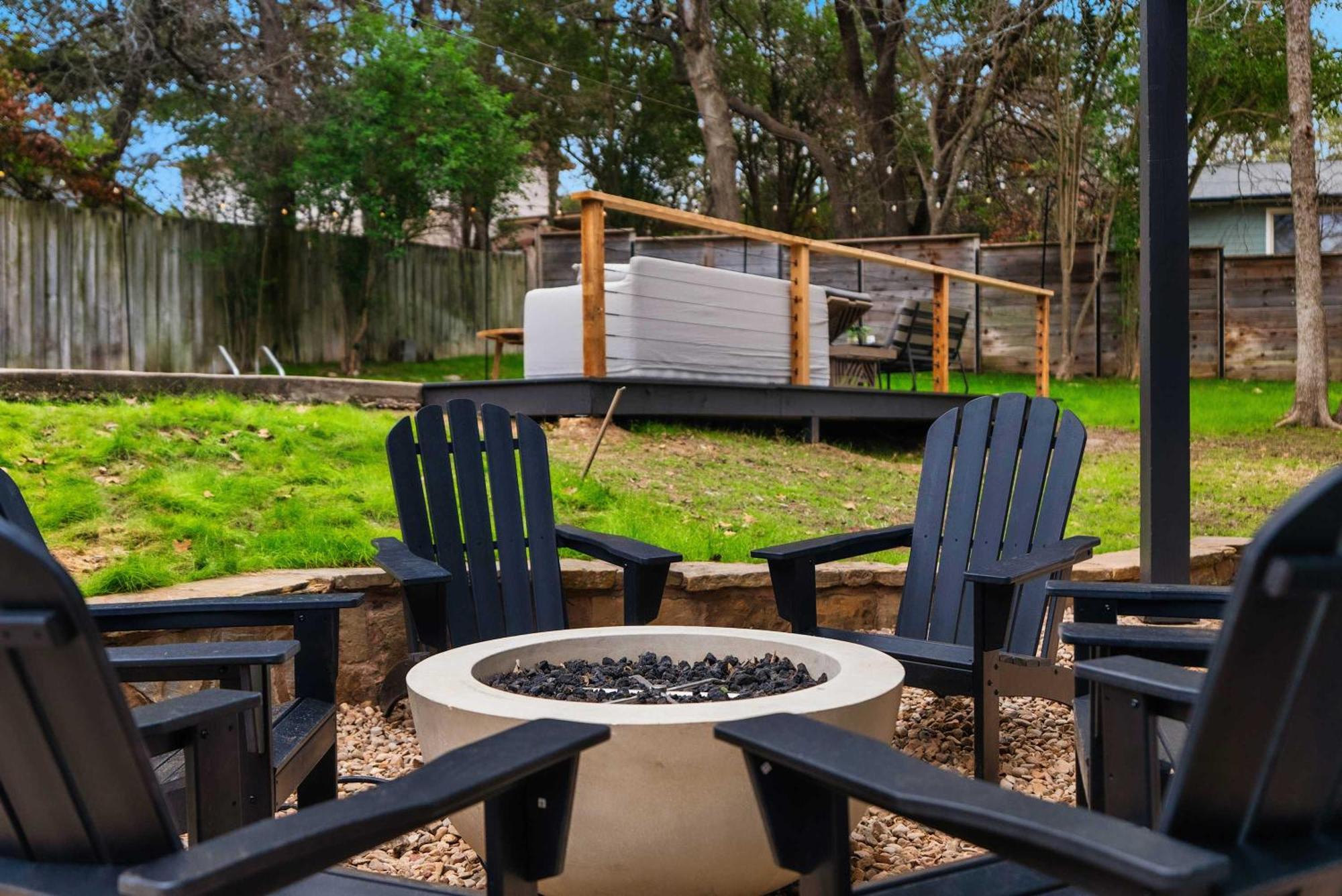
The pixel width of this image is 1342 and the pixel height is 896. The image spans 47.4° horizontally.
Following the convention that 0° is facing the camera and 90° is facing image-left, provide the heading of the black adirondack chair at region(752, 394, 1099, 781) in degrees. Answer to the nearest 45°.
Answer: approximately 45°

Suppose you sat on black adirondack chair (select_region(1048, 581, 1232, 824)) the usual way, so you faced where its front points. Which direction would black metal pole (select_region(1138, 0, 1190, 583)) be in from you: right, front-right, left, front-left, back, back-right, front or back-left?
right

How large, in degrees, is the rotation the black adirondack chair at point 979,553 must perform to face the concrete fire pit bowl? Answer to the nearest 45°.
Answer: approximately 45° to its left

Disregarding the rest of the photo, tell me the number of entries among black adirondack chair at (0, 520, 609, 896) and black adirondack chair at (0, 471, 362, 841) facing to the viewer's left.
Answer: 0

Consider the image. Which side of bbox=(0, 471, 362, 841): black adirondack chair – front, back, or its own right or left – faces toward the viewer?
right

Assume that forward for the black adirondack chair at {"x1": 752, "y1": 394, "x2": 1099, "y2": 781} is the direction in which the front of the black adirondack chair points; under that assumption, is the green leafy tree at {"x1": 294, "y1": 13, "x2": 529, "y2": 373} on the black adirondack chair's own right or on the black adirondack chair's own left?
on the black adirondack chair's own right

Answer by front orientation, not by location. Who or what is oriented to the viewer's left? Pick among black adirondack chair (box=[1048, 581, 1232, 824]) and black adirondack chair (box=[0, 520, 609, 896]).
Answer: black adirondack chair (box=[1048, 581, 1232, 824])

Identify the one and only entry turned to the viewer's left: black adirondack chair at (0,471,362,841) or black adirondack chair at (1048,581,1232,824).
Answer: black adirondack chair at (1048,581,1232,824)

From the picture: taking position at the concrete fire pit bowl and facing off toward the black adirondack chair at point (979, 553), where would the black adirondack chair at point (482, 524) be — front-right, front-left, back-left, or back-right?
front-left

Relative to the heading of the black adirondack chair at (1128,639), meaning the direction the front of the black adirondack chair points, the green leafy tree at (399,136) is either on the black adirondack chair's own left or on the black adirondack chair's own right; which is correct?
on the black adirondack chair's own right

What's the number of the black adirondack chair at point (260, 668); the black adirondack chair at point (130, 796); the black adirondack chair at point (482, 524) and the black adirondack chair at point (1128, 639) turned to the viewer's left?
1

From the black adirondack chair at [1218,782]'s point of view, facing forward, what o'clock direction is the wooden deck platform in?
The wooden deck platform is roughly at 1 o'clock from the black adirondack chair.

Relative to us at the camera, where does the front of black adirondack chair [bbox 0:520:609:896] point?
facing away from the viewer and to the right of the viewer

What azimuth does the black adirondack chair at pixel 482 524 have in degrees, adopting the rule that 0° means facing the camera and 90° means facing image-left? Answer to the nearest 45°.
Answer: approximately 315°

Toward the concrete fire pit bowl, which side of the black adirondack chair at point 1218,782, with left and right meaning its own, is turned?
front

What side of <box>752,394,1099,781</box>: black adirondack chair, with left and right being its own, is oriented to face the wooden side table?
right

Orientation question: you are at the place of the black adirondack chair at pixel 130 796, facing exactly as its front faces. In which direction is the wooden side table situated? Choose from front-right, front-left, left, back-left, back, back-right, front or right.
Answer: front-left

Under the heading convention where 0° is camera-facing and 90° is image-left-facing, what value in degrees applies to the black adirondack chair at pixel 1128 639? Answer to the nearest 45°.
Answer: approximately 90°
